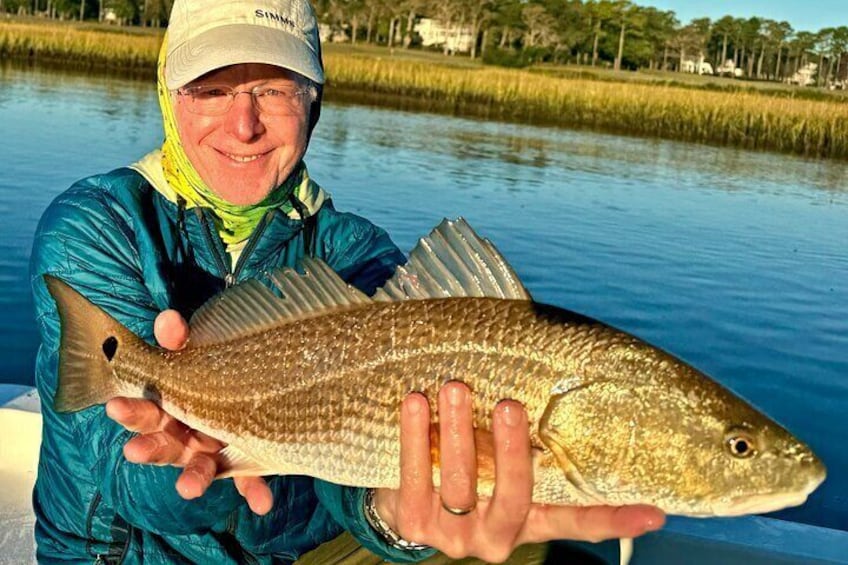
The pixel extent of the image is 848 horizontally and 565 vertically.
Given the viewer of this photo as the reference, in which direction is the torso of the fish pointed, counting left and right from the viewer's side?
facing to the right of the viewer

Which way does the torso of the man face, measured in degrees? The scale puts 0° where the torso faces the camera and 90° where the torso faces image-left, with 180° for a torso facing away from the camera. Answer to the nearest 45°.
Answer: approximately 0°
